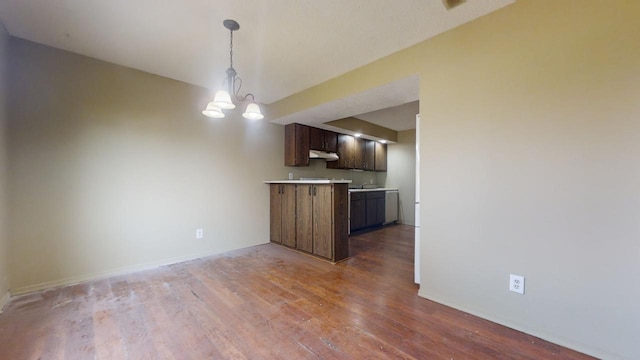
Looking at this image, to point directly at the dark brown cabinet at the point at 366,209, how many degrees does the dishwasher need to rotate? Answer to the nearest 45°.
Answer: approximately 90° to its right

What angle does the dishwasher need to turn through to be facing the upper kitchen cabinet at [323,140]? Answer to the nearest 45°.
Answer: approximately 90° to its right

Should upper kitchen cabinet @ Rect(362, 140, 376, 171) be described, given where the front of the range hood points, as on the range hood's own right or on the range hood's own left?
on the range hood's own left
